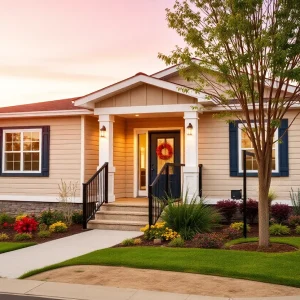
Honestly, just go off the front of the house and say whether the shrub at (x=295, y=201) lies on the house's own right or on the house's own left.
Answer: on the house's own left

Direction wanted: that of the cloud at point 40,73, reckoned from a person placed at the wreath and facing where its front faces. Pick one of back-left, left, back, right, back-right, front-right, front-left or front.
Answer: back-right

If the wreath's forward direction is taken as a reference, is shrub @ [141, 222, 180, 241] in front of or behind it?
in front

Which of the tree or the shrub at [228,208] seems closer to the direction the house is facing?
the tree

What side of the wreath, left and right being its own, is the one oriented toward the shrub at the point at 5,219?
right

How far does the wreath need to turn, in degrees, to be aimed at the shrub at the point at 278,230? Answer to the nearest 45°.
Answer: approximately 45° to its left

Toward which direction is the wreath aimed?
toward the camera

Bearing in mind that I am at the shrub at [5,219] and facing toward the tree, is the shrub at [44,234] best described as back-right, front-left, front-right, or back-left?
front-right

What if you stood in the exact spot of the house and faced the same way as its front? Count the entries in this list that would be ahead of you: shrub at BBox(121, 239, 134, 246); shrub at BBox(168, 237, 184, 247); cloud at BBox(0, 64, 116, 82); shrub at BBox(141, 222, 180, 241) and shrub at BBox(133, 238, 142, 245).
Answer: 4

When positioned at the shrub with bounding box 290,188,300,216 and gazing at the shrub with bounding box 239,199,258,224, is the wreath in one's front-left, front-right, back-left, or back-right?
front-right

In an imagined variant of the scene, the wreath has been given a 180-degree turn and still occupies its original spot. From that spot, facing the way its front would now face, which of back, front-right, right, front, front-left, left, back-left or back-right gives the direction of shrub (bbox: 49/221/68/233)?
back-left

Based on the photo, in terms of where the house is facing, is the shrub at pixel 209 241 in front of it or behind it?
in front

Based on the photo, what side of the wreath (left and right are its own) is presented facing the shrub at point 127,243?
front

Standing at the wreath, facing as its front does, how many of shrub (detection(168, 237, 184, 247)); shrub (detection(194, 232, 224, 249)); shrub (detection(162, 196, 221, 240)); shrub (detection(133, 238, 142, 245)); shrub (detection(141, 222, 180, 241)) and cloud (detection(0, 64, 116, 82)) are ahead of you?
5

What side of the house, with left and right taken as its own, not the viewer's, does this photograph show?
front

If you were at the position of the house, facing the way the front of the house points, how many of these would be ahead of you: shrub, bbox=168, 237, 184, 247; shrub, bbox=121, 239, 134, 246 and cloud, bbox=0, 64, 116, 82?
2
